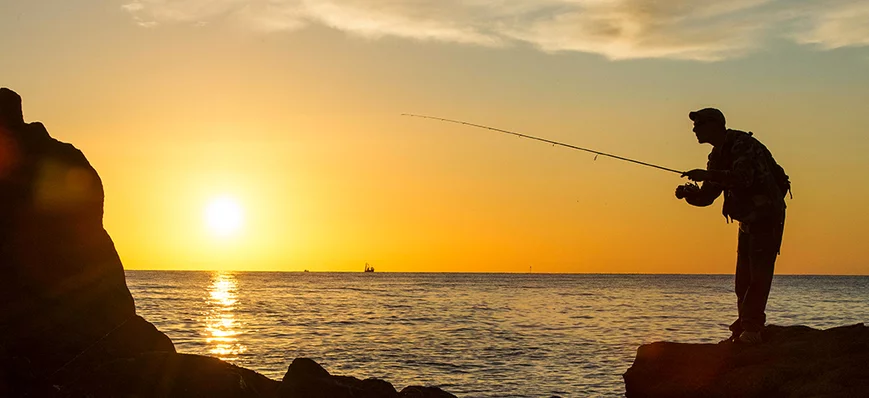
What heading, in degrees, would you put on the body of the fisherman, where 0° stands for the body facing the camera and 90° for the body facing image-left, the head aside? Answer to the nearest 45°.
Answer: approximately 90°

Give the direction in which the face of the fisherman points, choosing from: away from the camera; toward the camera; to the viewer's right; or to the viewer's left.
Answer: to the viewer's left

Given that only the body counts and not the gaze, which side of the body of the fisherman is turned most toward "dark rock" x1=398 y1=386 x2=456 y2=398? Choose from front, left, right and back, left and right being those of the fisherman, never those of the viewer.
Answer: front

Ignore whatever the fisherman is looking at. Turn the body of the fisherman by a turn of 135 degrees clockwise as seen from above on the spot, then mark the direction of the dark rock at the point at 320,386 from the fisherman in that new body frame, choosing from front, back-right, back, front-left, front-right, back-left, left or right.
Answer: back-left

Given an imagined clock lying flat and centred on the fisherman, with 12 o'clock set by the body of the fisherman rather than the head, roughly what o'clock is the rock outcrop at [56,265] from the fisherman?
The rock outcrop is roughly at 12 o'clock from the fisherman.

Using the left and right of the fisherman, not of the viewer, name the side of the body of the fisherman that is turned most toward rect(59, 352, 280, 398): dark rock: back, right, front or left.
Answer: front
